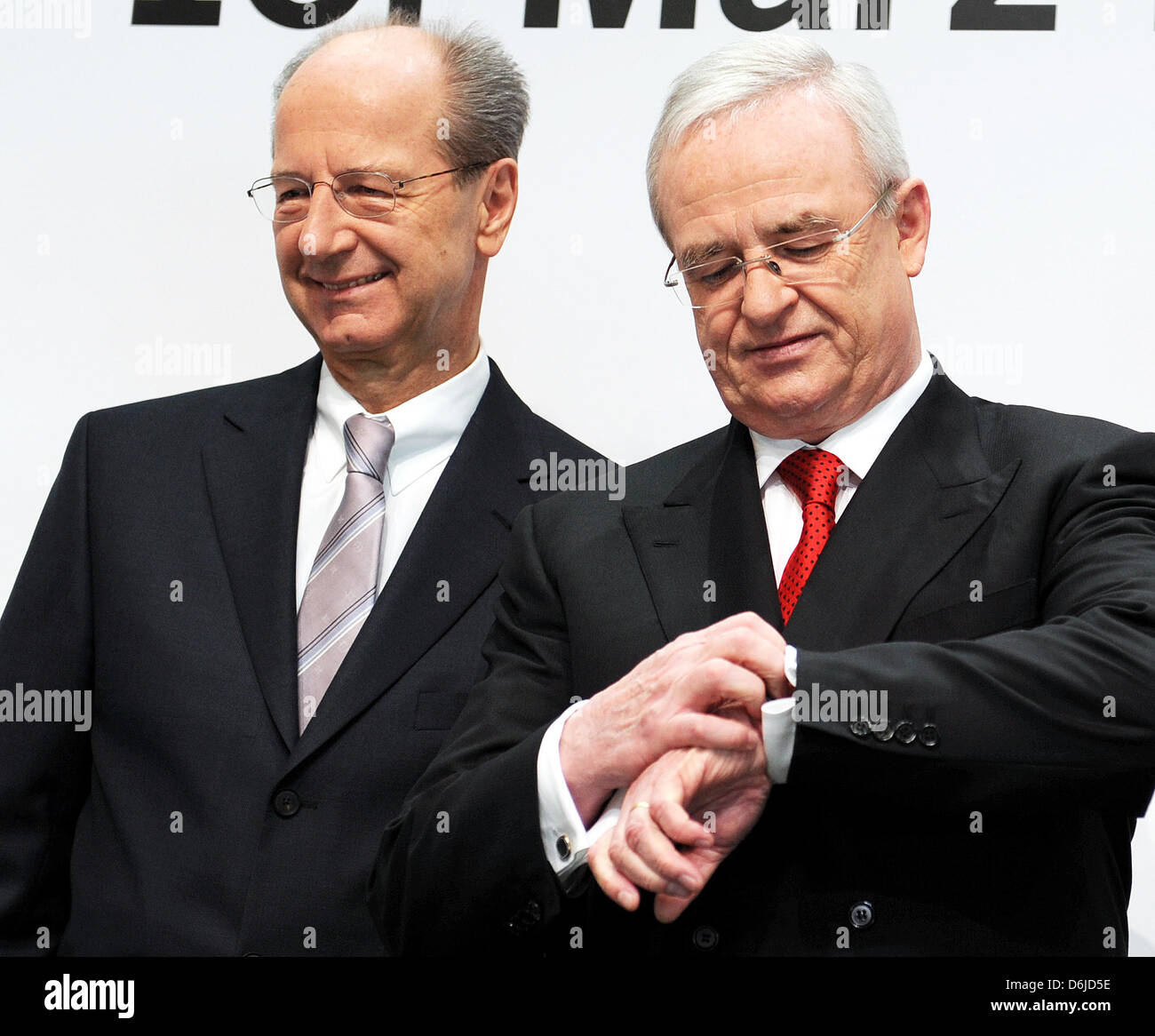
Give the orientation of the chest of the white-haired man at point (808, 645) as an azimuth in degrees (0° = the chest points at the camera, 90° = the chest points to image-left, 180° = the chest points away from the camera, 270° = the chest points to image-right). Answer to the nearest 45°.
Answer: approximately 0°

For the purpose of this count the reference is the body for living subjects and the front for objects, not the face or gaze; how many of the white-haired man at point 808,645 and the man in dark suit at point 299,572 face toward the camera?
2

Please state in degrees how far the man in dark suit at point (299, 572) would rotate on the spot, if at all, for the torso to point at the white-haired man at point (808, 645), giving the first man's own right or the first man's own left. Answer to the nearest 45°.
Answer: approximately 45° to the first man's own left

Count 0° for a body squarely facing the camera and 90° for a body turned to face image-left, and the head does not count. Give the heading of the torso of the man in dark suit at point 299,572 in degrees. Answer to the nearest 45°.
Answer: approximately 0°
